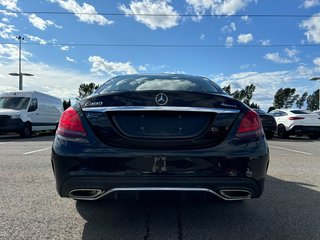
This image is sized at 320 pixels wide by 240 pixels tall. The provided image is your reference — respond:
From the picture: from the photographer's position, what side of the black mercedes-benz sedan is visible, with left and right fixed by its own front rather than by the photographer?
back

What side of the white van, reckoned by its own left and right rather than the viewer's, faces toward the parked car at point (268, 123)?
left

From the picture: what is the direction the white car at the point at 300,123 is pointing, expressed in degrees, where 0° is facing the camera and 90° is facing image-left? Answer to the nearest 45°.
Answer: approximately 135°

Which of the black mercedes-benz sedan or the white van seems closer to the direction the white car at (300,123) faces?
the white van

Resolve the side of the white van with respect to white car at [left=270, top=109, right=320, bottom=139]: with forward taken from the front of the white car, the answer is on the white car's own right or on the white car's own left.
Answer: on the white car's own left

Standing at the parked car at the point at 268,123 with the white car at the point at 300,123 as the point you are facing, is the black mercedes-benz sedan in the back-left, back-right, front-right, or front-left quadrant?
back-right

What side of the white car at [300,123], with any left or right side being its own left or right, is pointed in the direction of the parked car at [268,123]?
left

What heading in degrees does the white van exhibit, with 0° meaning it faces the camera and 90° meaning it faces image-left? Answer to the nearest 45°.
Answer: approximately 45°

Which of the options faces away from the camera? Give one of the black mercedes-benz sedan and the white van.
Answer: the black mercedes-benz sedan

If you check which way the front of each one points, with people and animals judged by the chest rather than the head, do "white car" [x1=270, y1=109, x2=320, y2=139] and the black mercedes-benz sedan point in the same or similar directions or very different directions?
same or similar directions
